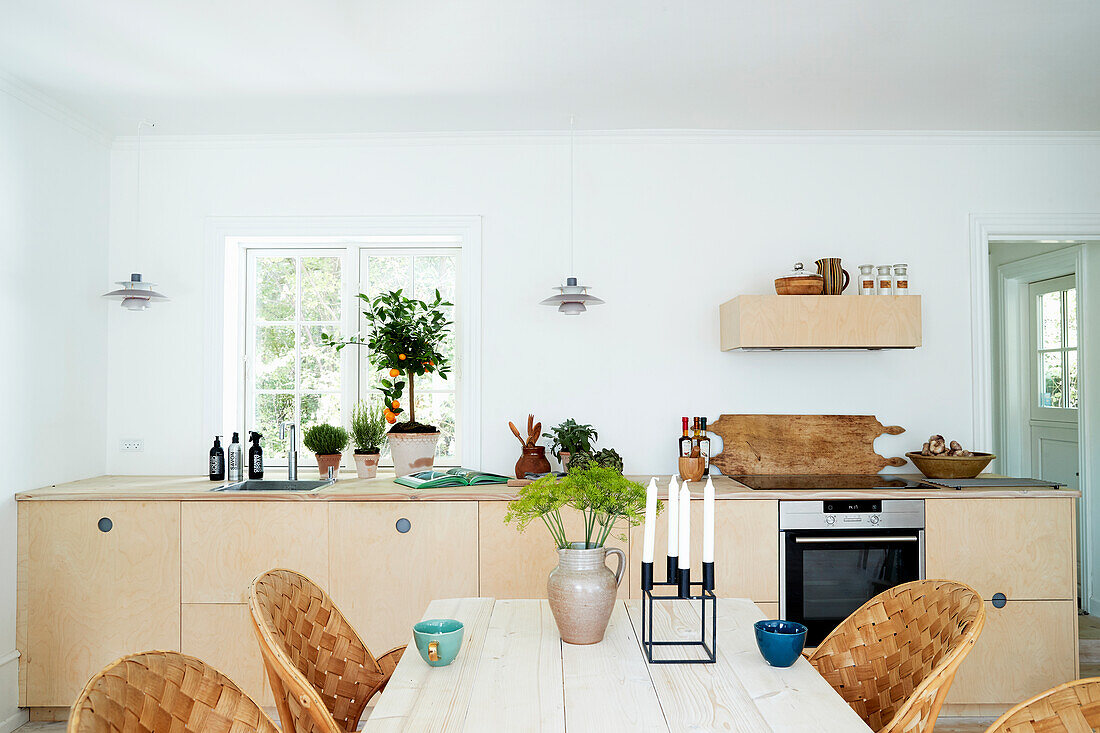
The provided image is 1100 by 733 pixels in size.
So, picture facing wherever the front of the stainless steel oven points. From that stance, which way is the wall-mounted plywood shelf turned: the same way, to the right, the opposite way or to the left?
the same way

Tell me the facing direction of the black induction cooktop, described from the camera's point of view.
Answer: facing the viewer

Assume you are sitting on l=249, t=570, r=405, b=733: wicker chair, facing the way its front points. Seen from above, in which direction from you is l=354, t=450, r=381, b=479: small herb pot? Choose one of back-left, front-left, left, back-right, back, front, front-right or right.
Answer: back-left

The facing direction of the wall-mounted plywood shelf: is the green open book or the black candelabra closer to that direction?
the black candelabra

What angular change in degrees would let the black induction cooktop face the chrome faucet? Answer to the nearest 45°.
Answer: approximately 90° to its right

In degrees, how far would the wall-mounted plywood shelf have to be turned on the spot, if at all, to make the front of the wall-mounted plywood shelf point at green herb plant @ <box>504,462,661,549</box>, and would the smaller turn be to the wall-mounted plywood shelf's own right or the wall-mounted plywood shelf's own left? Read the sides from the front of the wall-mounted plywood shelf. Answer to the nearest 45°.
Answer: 0° — it already faces it

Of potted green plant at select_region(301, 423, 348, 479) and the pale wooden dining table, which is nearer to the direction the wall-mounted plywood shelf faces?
the pale wooden dining table

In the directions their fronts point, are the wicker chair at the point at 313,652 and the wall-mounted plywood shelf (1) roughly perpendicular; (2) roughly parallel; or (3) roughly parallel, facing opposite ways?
roughly perpendicular

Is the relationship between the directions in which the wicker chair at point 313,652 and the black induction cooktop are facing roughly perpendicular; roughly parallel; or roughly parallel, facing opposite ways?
roughly perpendicular

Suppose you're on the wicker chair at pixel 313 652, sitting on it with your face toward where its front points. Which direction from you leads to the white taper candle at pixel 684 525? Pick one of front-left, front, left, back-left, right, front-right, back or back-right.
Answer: front

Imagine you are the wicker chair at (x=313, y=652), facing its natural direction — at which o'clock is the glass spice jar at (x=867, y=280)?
The glass spice jar is roughly at 10 o'clock from the wicker chair.

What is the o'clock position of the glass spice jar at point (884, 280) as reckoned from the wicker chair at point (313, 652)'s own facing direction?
The glass spice jar is roughly at 10 o'clock from the wicker chair.

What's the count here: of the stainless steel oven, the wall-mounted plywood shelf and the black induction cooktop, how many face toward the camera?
3

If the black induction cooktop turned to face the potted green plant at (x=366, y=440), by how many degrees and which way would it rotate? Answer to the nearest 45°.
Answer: approximately 90° to its right

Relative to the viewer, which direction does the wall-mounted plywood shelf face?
toward the camera

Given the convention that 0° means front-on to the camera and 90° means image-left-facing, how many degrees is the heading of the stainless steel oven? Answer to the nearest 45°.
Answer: approximately 0°

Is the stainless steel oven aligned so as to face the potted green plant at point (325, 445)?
no

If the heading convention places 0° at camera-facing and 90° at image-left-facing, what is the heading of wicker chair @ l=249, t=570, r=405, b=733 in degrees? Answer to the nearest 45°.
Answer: approximately 315°
